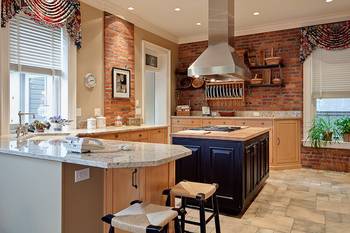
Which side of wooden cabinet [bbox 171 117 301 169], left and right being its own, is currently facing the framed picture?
right

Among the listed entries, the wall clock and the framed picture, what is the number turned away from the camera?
0

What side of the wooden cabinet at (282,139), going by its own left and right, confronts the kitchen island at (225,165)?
front

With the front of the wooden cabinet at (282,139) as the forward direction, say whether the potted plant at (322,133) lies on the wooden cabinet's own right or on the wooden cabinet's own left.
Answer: on the wooden cabinet's own left

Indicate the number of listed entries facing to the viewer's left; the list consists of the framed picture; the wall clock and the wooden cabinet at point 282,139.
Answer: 0

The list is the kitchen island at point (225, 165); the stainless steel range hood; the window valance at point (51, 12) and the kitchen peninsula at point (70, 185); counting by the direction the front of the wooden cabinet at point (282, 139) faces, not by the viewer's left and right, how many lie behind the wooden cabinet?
0

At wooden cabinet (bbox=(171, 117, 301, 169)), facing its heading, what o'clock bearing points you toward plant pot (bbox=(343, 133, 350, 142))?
The plant pot is roughly at 9 o'clock from the wooden cabinet.

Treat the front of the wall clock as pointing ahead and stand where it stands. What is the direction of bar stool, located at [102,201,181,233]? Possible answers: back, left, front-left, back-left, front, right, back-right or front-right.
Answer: front-right

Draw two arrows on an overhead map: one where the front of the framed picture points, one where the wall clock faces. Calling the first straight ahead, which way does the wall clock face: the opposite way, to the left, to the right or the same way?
the same way

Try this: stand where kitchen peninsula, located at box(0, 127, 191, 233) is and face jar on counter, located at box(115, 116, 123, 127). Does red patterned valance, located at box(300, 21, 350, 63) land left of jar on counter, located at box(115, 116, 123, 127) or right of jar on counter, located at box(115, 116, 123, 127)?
right

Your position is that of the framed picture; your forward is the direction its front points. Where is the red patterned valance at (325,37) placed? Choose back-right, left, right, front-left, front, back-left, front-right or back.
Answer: front-left

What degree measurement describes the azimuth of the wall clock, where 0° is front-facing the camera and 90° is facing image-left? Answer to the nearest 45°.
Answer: approximately 315°

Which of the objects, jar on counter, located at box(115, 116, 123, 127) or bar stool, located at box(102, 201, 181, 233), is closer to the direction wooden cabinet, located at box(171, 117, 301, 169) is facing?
the bar stool

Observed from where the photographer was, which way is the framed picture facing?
facing the viewer and to the right of the viewer

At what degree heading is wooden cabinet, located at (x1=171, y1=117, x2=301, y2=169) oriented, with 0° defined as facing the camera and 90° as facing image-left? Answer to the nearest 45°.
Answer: approximately 0°
